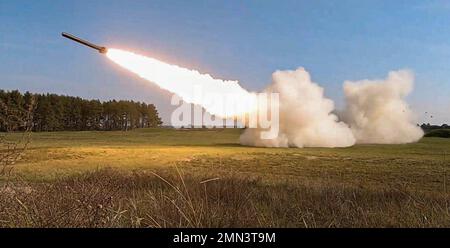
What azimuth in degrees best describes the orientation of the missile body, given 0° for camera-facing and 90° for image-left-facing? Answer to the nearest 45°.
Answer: approximately 90°
